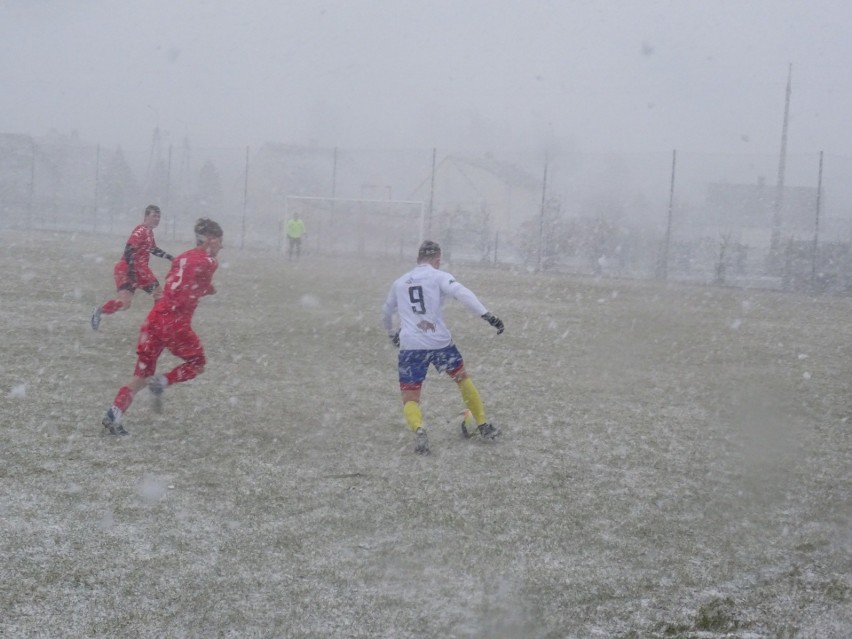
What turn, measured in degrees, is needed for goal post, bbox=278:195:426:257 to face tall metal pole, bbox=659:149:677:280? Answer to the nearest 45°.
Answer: approximately 45° to its left

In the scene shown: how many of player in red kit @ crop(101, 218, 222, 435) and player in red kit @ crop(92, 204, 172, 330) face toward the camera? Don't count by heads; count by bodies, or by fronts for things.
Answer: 0

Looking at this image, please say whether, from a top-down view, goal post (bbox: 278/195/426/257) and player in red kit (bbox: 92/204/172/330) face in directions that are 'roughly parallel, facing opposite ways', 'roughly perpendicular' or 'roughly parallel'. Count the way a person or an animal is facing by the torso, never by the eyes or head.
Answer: roughly perpendicular

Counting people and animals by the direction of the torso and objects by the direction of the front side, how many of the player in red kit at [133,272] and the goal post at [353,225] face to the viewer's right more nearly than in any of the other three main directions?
1

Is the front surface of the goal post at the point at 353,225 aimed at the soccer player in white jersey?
yes

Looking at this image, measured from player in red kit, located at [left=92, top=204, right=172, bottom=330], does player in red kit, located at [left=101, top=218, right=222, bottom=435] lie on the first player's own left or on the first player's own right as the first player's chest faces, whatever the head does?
on the first player's own right

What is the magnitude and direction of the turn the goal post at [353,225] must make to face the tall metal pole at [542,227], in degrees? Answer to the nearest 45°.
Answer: approximately 45° to its left

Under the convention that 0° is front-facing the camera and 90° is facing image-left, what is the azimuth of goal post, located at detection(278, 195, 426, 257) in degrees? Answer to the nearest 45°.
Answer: approximately 0°

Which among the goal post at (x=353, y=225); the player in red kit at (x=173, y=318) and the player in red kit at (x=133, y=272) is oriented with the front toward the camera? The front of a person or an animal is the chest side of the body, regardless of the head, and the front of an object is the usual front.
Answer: the goal post

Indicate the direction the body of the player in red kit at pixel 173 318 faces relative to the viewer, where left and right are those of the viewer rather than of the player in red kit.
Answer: facing away from the viewer and to the right of the viewer

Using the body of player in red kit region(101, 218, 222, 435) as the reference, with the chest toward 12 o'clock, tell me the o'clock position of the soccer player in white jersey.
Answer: The soccer player in white jersey is roughly at 2 o'clock from the player in red kit.

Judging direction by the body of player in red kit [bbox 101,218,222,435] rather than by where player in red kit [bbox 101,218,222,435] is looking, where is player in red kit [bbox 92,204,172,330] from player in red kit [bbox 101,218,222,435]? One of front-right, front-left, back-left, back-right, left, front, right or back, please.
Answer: front-left

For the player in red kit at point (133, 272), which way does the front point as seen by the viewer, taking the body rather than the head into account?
to the viewer's right

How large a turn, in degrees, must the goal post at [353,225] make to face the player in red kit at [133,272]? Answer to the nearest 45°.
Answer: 0° — it already faces them

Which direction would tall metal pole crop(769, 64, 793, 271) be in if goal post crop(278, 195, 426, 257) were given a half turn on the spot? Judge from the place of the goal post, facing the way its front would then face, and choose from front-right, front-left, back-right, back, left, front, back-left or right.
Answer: back-right
